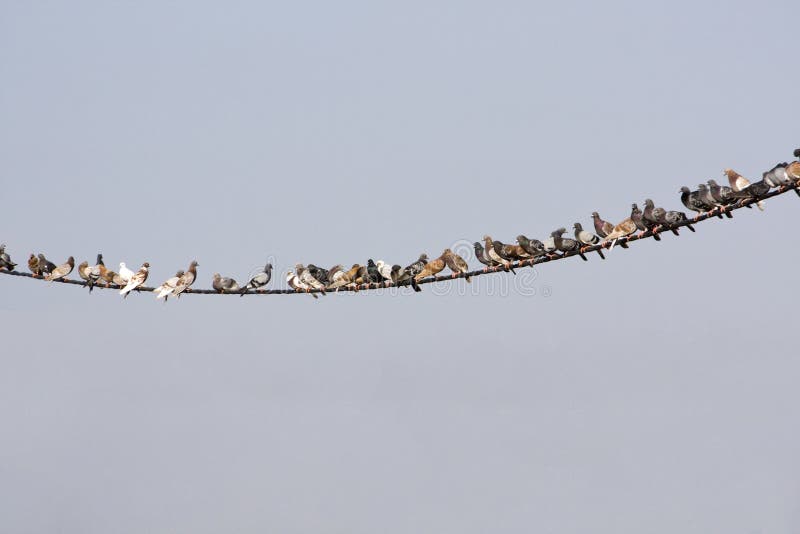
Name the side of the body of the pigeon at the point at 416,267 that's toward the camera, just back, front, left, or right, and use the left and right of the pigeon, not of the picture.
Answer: right

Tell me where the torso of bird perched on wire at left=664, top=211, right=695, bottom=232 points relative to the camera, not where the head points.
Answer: to the viewer's left

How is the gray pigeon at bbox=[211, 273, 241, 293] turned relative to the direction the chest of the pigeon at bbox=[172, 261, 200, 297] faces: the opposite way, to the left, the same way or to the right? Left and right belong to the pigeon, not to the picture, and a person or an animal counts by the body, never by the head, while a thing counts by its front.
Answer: the opposite way

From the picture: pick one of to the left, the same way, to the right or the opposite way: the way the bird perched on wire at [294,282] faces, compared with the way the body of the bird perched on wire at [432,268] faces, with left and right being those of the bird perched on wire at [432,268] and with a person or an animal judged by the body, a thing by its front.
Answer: the opposite way

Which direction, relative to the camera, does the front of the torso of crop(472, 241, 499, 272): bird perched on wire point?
to the viewer's left

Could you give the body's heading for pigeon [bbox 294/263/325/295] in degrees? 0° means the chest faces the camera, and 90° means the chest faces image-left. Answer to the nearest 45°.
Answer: approximately 90°

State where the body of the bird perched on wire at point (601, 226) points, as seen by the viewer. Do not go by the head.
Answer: to the viewer's left

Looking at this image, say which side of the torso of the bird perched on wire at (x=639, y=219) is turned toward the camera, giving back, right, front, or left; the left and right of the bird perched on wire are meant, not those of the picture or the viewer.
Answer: left

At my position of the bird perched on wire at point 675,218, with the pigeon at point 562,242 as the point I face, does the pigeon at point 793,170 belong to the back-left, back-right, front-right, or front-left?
back-right
